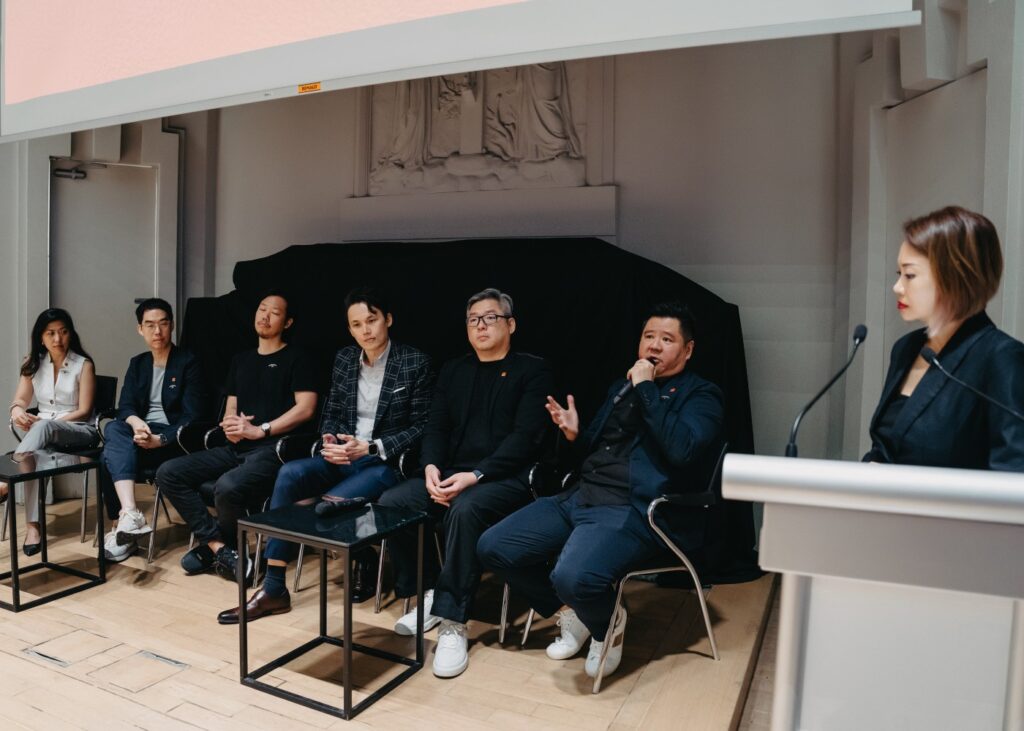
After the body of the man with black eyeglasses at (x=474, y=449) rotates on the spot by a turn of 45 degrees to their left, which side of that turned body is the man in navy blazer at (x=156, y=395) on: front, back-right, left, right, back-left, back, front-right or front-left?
back-right

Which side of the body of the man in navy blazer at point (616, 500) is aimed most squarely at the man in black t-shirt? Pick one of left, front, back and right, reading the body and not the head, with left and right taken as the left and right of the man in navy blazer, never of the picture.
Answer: right

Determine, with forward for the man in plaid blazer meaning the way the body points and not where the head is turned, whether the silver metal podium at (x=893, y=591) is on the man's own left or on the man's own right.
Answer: on the man's own left

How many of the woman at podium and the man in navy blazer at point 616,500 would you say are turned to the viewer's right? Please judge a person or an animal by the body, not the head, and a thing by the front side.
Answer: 0

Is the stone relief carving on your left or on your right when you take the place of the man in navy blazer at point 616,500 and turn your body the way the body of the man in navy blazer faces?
on your right

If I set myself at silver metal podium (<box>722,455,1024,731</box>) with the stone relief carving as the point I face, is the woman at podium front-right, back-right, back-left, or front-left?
front-right

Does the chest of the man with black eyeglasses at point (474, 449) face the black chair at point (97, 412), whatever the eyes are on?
no

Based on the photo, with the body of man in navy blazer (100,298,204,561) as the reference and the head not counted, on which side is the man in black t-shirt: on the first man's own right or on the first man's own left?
on the first man's own left

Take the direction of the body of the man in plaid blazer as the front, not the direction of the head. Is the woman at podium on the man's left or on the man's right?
on the man's left

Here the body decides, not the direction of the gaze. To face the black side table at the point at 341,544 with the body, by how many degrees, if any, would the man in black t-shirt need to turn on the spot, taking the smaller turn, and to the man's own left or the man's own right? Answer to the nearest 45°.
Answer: approximately 45° to the man's own left

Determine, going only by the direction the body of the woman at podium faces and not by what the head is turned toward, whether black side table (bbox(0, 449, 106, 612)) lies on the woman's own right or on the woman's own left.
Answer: on the woman's own right

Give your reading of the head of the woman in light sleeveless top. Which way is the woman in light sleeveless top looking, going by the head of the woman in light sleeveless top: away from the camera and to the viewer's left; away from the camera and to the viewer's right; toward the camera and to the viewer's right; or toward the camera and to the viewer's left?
toward the camera and to the viewer's right

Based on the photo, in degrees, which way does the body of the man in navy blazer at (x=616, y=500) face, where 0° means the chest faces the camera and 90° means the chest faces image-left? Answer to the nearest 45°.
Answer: approximately 45°

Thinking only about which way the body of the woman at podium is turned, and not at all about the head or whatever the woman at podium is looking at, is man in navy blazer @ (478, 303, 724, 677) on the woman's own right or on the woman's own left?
on the woman's own right

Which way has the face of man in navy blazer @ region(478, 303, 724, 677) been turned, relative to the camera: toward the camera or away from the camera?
toward the camera

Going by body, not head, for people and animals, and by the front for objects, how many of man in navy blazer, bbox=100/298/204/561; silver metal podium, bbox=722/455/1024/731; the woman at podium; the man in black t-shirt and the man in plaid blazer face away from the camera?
0
